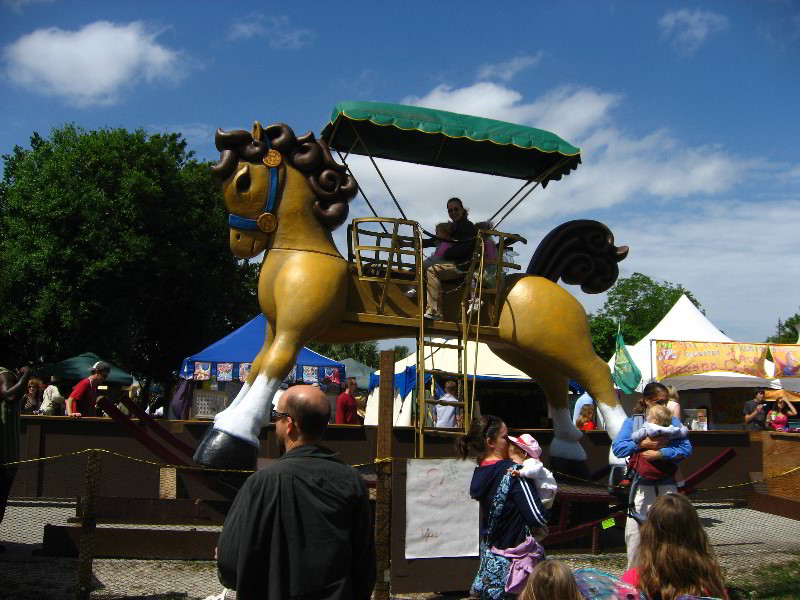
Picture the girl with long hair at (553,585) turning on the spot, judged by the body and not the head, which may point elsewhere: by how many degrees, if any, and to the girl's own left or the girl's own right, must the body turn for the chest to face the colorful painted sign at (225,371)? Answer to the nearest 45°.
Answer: approximately 45° to the girl's own left

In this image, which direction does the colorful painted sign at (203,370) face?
toward the camera

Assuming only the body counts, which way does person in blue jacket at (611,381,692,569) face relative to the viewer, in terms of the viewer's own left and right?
facing the viewer

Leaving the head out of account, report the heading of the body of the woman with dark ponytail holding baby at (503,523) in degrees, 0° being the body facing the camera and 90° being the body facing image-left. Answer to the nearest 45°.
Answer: approximately 225°

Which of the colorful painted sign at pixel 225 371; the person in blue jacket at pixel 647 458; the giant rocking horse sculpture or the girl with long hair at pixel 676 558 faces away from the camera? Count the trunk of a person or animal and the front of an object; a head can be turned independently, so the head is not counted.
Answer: the girl with long hair

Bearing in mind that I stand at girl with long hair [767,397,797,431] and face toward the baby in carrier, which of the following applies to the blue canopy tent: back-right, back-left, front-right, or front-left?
front-right

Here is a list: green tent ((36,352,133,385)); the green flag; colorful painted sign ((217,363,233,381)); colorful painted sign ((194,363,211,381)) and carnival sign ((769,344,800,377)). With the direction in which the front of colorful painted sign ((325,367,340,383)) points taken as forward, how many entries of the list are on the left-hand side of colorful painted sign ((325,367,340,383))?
2

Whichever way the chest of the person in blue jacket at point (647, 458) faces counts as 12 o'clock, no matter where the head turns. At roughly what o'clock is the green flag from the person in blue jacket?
The green flag is roughly at 6 o'clock from the person in blue jacket.

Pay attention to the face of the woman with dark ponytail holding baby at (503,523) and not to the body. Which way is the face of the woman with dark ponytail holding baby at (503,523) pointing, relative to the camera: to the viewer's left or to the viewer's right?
to the viewer's right

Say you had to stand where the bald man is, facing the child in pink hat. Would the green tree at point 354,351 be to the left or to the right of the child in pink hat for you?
left

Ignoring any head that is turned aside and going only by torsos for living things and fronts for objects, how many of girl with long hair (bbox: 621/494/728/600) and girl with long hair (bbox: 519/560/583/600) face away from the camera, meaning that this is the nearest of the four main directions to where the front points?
2

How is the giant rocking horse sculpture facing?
to the viewer's left

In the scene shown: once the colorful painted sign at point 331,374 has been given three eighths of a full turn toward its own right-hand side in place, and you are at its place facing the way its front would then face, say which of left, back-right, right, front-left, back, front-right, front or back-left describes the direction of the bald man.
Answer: back-left

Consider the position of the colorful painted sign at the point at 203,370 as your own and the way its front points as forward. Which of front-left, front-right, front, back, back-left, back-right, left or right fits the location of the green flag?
left

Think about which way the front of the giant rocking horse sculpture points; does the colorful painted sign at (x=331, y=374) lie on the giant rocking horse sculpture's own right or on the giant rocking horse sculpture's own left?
on the giant rocking horse sculpture's own right

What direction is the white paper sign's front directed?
toward the camera

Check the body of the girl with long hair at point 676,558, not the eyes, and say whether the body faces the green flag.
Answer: yes
